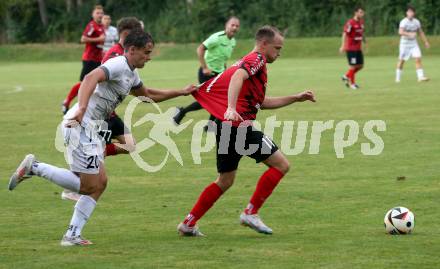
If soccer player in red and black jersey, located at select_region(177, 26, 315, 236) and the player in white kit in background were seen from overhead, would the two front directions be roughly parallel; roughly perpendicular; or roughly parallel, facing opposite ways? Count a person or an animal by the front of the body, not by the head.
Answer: roughly perpendicular

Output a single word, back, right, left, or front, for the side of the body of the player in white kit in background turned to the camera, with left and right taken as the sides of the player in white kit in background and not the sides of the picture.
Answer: front

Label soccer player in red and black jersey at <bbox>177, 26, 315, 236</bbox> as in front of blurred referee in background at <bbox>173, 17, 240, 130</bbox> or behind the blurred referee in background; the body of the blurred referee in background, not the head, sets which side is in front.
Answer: in front

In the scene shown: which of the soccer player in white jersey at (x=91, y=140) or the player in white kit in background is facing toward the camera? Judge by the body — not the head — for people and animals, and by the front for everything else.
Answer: the player in white kit in background

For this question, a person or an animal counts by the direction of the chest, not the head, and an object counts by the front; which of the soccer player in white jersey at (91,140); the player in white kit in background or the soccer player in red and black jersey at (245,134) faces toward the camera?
the player in white kit in background

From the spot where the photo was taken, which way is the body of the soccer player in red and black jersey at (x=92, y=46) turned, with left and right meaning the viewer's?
facing the viewer and to the right of the viewer

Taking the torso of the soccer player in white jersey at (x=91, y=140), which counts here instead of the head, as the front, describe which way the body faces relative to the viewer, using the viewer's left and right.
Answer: facing to the right of the viewer

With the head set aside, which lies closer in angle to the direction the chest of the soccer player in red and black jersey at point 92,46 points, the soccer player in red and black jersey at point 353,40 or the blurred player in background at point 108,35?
the soccer player in red and black jersey

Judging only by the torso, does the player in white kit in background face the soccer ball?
yes

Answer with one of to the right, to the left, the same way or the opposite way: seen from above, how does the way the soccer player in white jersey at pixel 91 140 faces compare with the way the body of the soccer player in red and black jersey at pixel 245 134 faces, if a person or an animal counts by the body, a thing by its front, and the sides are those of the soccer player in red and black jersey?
the same way

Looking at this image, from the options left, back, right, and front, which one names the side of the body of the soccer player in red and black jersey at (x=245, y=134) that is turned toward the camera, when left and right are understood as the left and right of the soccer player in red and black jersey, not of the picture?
right

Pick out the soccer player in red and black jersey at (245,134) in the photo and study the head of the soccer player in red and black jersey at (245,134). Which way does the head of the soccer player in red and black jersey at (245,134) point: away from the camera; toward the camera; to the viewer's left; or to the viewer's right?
to the viewer's right

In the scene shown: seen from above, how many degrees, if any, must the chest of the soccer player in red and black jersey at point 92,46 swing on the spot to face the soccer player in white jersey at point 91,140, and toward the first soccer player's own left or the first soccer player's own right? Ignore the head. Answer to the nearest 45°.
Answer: approximately 45° to the first soccer player's own right
